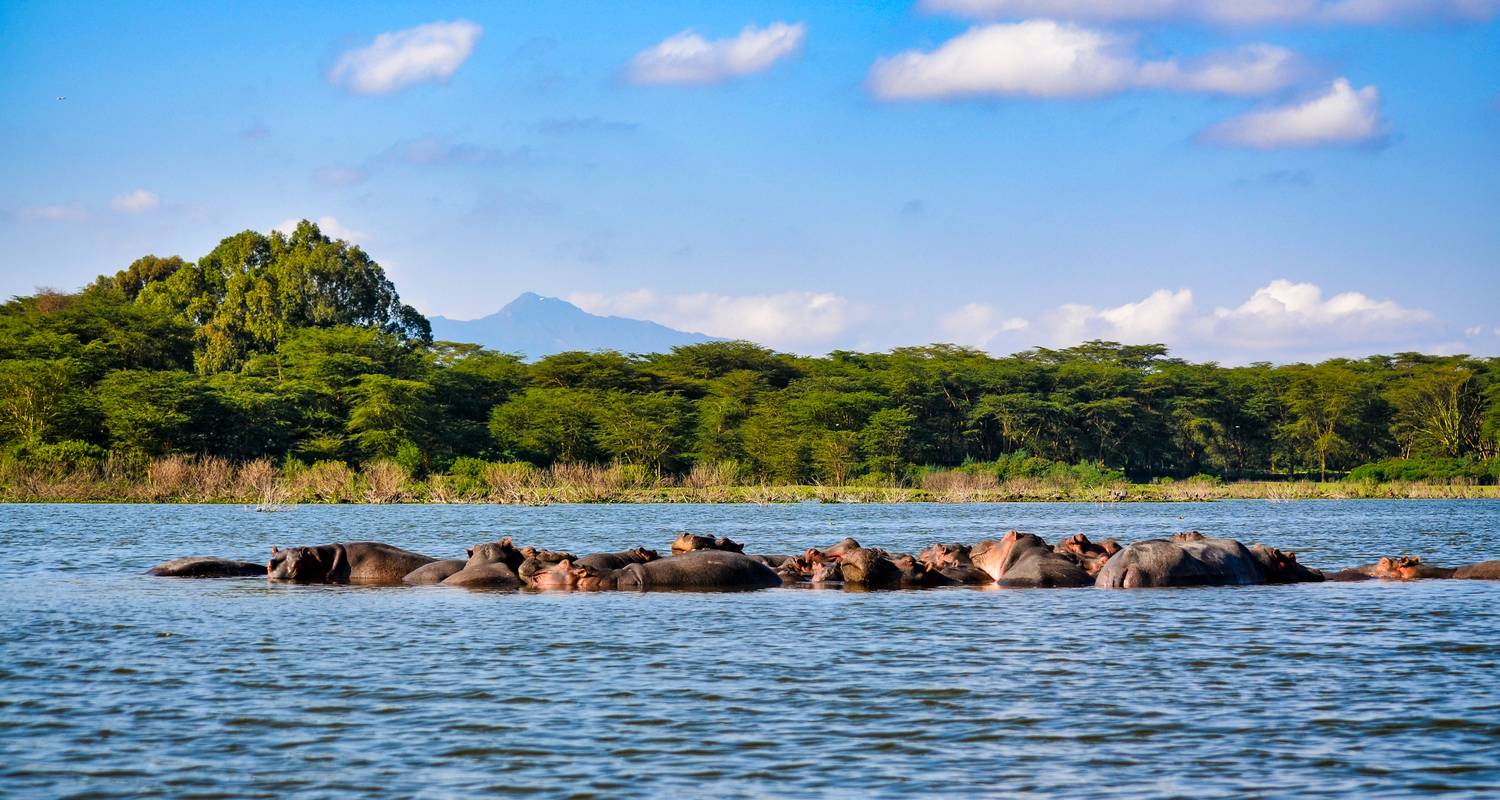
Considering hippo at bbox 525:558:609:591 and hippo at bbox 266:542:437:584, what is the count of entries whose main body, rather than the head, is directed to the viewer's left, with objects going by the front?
2

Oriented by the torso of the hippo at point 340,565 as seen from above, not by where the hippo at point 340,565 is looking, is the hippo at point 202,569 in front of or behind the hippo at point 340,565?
in front

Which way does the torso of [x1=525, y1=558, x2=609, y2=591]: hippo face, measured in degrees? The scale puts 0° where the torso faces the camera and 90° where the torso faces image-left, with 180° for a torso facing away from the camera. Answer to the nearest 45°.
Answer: approximately 90°

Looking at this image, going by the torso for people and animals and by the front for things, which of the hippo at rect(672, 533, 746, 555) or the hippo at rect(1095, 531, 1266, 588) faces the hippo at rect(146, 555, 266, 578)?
the hippo at rect(672, 533, 746, 555)

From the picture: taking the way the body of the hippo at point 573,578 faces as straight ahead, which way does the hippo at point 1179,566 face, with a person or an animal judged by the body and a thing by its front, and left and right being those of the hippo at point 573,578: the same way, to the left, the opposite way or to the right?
the opposite way

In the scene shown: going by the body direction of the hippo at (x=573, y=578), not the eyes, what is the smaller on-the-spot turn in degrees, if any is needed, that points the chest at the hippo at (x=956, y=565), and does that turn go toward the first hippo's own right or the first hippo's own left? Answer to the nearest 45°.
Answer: approximately 180°

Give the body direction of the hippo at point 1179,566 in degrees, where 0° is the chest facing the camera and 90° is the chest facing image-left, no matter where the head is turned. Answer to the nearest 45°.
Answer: approximately 225°

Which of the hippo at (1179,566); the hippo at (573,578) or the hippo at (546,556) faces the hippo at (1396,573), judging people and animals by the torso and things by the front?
the hippo at (1179,566)

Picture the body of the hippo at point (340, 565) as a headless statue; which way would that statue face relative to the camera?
to the viewer's left
